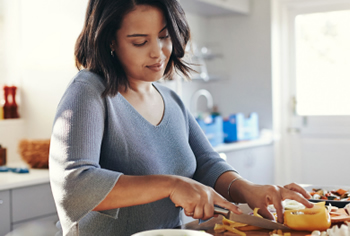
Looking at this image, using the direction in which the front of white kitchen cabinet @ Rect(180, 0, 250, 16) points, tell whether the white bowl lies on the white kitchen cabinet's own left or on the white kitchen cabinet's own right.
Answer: on the white kitchen cabinet's own right

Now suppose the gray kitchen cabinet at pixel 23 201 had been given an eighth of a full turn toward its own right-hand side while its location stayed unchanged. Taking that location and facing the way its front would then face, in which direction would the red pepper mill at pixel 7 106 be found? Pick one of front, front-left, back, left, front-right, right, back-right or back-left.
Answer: back

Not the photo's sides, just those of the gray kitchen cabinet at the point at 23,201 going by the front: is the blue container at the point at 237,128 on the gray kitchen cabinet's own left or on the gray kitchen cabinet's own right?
on the gray kitchen cabinet's own left

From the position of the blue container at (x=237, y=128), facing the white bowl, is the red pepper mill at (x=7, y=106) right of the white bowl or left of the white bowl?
right

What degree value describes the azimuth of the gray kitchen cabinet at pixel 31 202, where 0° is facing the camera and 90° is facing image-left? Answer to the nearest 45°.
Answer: approximately 315°

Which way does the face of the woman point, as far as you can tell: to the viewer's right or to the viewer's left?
to the viewer's right
